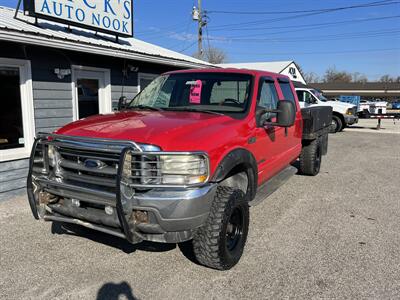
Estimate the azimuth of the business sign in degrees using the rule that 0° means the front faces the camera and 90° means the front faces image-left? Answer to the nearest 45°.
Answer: approximately 315°

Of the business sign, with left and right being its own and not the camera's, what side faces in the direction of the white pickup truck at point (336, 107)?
left

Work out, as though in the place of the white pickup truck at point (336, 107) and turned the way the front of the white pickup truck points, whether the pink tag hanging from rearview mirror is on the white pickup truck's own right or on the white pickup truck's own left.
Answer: on the white pickup truck's own right

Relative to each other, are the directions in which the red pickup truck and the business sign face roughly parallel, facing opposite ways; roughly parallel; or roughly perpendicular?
roughly perpendicular

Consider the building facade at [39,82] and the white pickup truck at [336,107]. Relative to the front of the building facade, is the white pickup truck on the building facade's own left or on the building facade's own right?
on the building facade's own left

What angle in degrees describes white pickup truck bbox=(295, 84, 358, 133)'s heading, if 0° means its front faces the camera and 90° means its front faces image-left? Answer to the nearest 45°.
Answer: approximately 315°

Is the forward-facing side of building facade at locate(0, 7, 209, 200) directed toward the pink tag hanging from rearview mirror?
yes

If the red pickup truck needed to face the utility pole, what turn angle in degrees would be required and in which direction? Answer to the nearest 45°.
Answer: approximately 135° to its right

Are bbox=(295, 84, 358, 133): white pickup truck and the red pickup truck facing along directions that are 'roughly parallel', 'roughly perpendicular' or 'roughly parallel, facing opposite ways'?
roughly perpendicular

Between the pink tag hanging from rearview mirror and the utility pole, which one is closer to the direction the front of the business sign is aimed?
the pink tag hanging from rearview mirror

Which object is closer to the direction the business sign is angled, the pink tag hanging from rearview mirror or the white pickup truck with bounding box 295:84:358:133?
the pink tag hanging from rearview mirror
